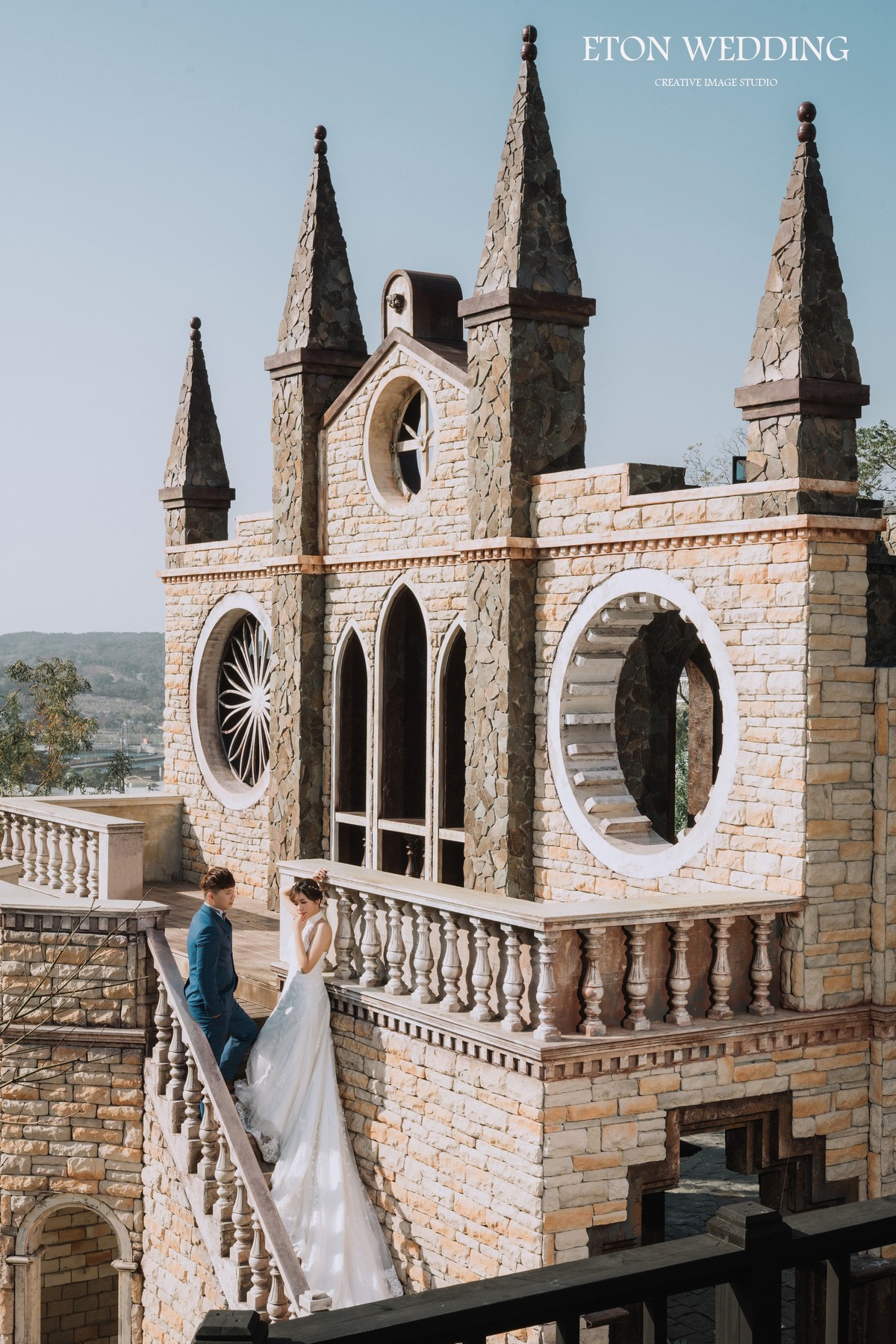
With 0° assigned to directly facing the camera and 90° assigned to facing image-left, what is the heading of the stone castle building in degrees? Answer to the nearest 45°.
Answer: approximately 45°

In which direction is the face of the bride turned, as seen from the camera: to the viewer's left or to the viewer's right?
to the viewer's left

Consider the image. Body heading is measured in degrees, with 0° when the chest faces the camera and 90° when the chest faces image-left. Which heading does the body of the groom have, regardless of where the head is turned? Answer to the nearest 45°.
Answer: approximately 270°

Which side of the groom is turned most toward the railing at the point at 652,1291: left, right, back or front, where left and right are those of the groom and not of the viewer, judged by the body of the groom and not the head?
right
